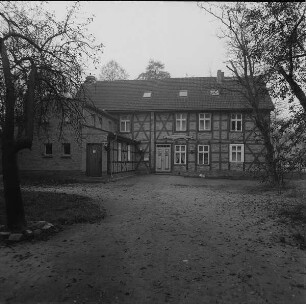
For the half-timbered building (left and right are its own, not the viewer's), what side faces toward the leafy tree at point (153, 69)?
back

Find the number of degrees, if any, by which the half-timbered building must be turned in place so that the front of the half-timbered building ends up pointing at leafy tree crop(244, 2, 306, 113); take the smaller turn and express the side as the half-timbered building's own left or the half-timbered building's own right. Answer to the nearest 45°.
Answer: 0° — it already faces it

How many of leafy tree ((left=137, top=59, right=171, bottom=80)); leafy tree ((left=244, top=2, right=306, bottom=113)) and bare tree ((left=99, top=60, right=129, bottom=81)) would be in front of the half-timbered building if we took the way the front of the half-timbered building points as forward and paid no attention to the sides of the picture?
1

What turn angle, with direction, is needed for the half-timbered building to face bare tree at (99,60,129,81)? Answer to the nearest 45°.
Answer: approximately 135° to its right

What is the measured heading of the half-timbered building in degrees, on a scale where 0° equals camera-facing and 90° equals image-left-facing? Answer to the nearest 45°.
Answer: approximately 0°
